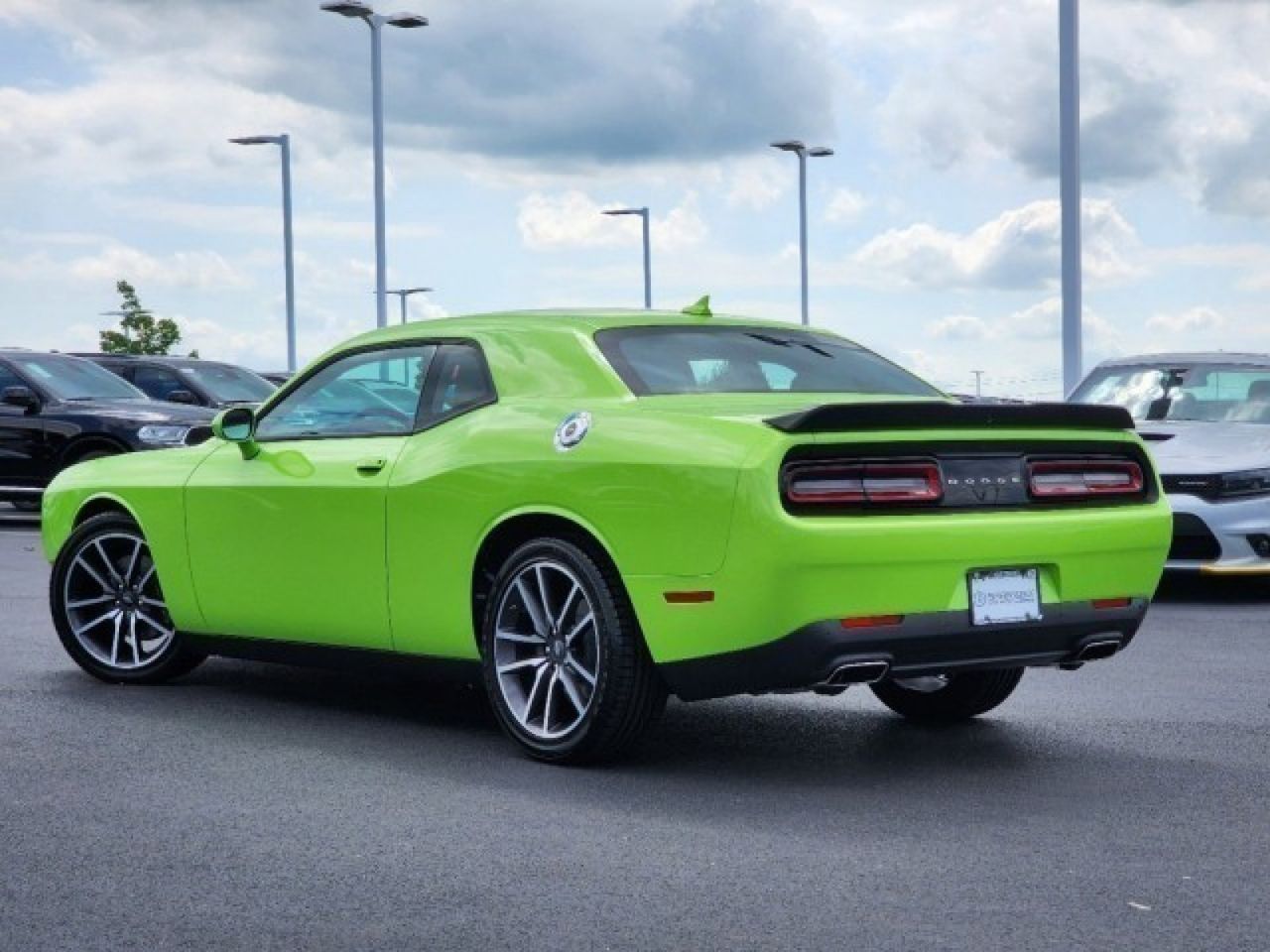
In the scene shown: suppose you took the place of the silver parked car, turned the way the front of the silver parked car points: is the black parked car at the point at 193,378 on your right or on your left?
on your right

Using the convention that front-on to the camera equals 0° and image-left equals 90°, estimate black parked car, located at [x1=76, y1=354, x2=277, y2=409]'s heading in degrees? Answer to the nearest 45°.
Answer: approximately 315°

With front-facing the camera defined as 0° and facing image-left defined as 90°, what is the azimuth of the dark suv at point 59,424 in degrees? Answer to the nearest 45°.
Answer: approximately 315°

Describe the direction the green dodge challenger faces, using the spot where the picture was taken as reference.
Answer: facing away from the viewer and to the left of the viewer

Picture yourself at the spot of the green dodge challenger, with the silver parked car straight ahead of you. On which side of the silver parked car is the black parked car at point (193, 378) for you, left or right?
left

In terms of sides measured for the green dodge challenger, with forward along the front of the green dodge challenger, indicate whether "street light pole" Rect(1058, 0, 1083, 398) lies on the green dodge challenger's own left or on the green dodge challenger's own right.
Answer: on the green dodge challenger's own right

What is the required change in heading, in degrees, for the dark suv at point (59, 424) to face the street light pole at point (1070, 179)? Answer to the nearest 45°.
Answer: approximately 45° to its left

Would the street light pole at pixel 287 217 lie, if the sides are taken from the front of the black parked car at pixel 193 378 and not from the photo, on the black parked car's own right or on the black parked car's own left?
on the black parked car's own left

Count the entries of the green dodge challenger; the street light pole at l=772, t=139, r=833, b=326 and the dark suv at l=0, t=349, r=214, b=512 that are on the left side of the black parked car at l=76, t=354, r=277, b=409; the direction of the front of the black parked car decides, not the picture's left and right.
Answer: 1
